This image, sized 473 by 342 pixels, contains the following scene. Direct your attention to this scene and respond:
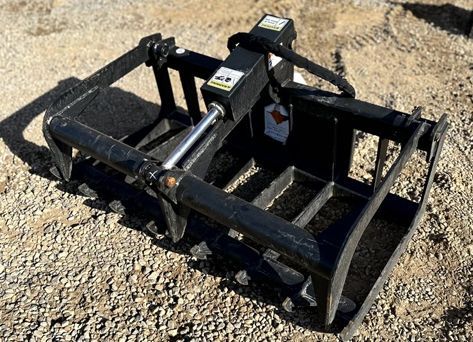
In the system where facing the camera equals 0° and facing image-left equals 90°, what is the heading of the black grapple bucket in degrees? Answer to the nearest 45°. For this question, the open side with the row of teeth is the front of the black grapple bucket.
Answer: approximately 45°
